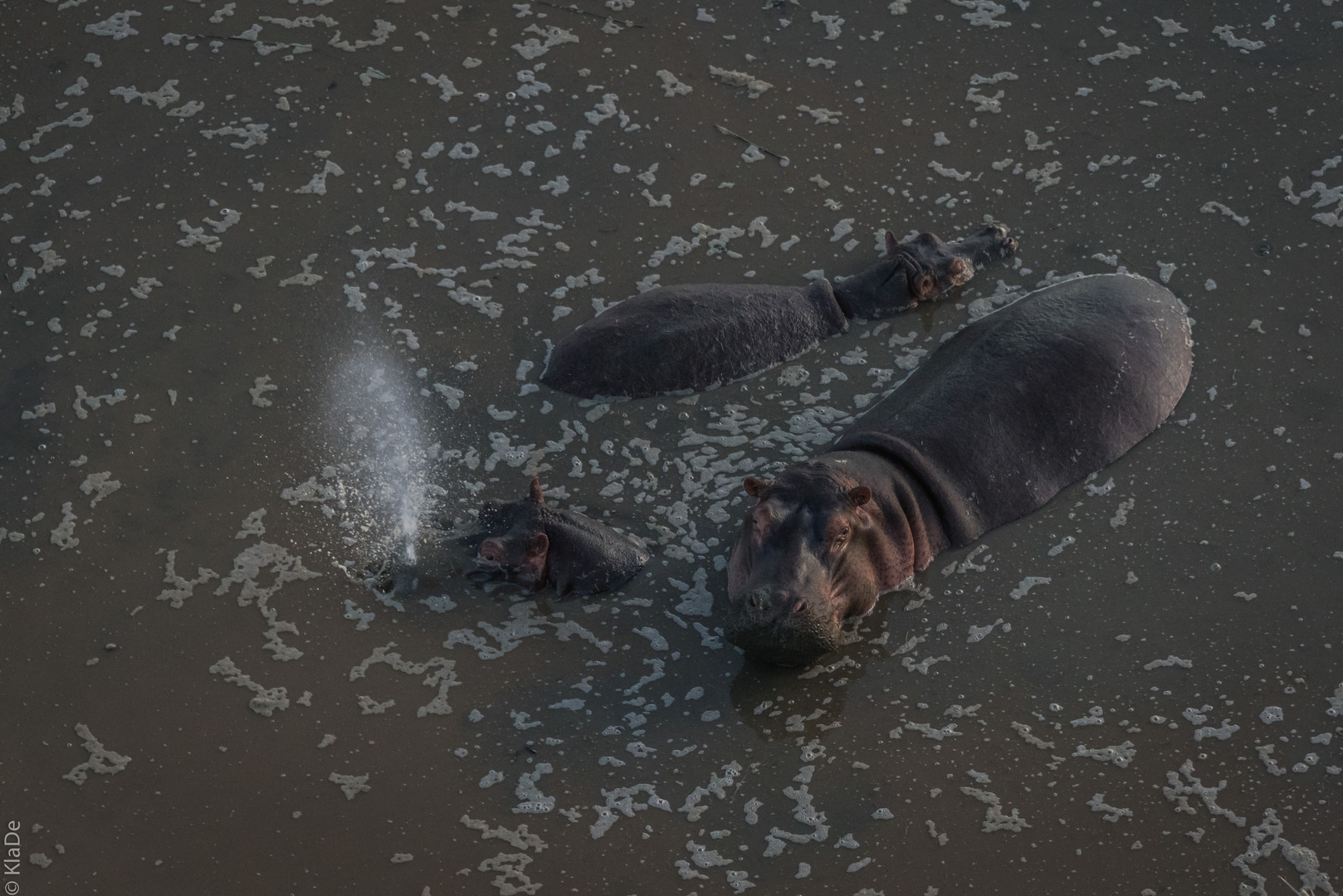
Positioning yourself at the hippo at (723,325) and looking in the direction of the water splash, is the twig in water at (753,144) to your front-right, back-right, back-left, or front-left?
back-right

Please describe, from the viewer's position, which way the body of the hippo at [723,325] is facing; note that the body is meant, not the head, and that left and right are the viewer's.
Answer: facing away from the viewer and to the right of the viewer

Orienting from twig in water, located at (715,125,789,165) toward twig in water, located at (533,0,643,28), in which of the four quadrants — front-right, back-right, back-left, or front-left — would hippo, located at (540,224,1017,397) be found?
back-left

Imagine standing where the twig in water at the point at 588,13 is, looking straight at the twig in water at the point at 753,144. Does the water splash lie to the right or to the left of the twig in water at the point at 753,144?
right

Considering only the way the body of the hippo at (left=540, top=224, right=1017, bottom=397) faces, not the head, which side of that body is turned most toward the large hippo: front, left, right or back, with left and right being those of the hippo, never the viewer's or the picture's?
right

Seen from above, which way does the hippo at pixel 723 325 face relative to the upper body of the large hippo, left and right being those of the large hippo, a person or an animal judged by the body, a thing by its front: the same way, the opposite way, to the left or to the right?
the opposite way

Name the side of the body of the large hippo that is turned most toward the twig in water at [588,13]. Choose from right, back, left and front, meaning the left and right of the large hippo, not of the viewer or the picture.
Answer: right

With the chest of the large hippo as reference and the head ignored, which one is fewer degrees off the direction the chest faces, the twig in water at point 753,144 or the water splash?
the water splash

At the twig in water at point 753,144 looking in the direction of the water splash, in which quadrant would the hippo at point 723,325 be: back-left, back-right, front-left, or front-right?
front-left

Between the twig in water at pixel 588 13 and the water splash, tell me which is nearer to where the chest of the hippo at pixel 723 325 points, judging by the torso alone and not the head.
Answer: the twig in water

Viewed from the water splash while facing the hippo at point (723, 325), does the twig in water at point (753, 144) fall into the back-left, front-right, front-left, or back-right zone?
front-left

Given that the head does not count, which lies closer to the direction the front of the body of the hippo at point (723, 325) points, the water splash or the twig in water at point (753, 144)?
the twig in water

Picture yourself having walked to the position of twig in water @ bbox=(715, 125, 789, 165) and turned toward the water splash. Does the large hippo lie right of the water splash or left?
left

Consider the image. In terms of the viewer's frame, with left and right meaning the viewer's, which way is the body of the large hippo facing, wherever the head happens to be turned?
facing the viewer and to the left of the viewer

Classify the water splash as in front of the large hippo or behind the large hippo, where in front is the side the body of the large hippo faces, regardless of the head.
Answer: in front

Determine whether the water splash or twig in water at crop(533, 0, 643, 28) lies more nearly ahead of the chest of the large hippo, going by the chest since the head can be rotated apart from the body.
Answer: the water splash
